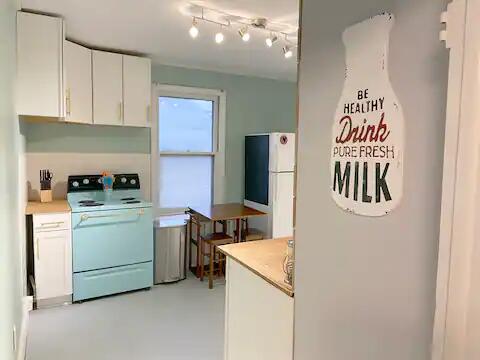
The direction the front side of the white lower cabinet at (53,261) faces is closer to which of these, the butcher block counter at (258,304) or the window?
the butcher block counter

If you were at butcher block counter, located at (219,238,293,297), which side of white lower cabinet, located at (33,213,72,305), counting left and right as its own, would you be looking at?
front

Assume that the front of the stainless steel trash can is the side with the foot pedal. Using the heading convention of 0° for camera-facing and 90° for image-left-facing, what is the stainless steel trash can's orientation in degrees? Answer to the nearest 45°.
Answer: approximately 315°

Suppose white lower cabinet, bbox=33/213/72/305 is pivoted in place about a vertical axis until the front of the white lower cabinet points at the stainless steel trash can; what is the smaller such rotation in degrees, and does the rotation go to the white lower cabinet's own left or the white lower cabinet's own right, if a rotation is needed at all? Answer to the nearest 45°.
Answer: approximately 45° to the white lower cabinet's own left

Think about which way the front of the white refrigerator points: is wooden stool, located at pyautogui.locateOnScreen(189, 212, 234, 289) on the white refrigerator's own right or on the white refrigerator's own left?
on the white refrigerator's own right

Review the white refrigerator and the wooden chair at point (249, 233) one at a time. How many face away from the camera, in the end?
0

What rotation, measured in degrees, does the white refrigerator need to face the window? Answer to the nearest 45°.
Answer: approximately 135° to its right

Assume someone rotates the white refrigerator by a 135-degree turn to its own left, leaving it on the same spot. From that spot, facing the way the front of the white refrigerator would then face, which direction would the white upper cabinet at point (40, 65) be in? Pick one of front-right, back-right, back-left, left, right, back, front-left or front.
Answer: back-left
